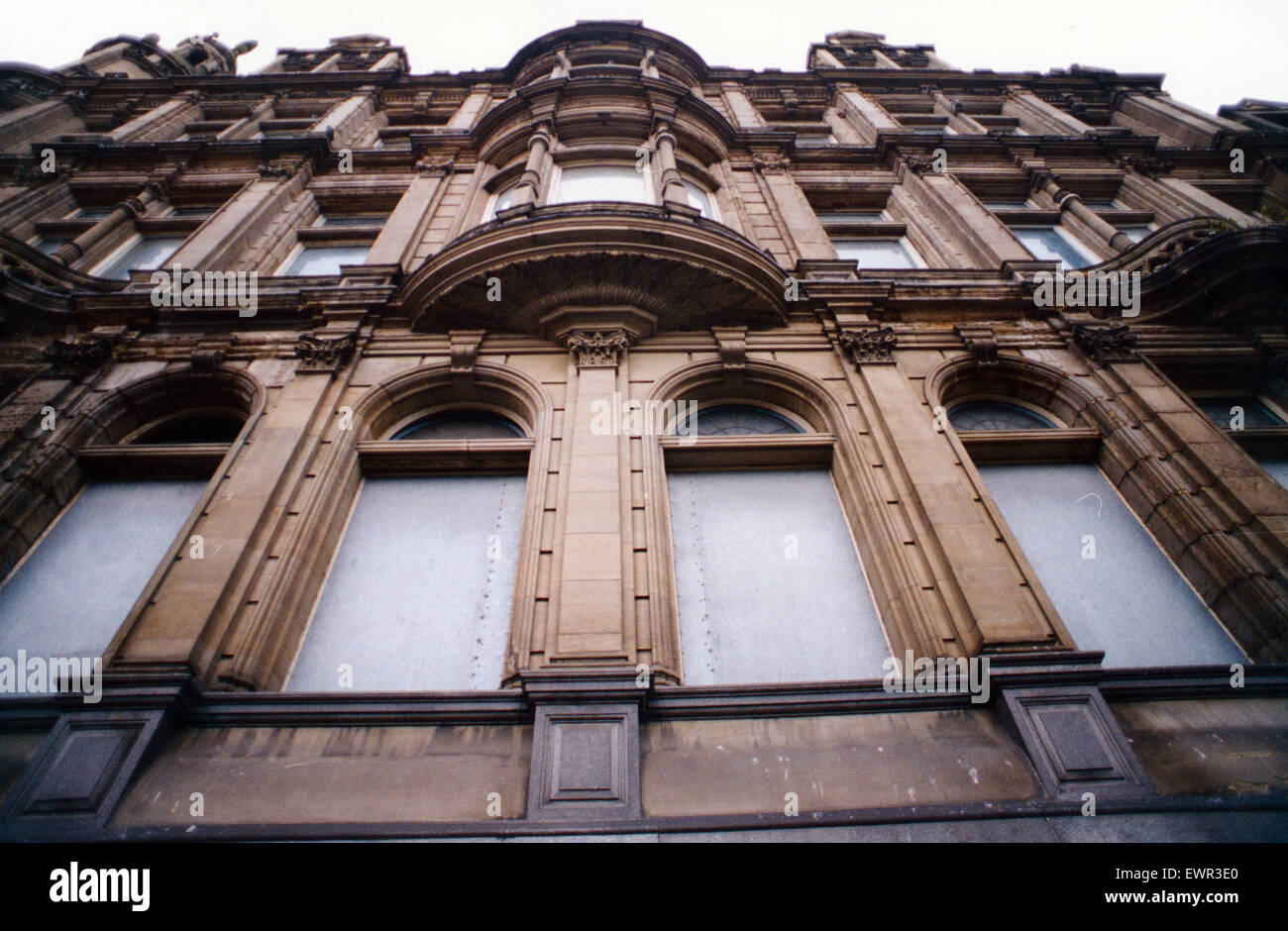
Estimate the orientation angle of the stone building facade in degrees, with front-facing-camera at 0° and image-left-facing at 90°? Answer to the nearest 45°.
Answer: approximately 0°
